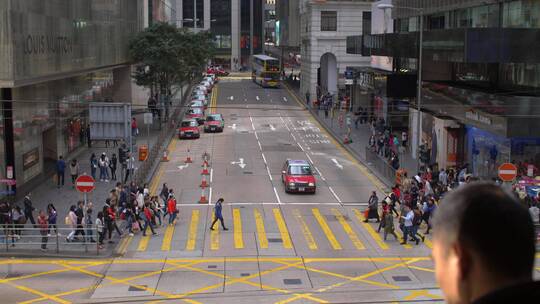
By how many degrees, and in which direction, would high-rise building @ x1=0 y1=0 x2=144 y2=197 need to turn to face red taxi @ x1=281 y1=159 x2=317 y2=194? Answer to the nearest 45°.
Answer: approximately 45° to its left

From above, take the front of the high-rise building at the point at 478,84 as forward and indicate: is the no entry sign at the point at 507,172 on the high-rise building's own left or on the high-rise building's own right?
on the high-rise building's own left

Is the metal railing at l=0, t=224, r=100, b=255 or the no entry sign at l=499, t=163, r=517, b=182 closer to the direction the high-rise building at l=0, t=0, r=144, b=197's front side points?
the no entry sign

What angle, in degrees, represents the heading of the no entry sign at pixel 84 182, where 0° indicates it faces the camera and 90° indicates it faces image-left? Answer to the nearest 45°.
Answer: approximately 0°

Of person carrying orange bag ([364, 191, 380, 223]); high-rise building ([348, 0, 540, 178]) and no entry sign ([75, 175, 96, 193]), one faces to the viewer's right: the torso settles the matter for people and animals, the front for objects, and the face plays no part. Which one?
the person carrying orange bag

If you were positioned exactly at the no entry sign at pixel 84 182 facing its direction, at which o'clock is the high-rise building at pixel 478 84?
The high-rise building is roughly at 8 o'clock from the no entry sign.

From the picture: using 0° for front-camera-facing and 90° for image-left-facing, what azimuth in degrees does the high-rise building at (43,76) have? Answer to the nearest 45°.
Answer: approximately 315°

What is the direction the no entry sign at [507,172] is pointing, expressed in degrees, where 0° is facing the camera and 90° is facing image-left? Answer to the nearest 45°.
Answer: approximately 0°

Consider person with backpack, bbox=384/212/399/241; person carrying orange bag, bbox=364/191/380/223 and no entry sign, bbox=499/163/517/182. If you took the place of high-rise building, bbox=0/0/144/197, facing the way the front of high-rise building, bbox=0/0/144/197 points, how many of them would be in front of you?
3
